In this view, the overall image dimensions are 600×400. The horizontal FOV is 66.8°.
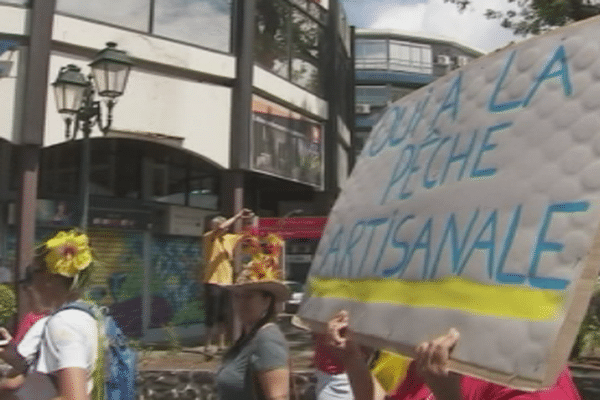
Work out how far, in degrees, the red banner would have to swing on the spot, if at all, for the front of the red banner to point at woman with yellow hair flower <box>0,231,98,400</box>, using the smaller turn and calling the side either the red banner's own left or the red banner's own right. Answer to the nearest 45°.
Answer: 0° — it already faces them

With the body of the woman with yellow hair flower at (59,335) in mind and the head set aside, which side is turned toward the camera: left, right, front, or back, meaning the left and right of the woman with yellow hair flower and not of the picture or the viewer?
left

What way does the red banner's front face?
toward the camera

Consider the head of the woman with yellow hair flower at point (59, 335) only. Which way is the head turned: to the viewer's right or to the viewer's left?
to the viewer's left

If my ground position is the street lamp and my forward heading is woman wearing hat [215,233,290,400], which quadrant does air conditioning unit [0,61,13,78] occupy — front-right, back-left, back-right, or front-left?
back-right

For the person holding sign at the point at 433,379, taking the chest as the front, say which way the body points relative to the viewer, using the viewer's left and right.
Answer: facing the viewer and to the left of the viewer

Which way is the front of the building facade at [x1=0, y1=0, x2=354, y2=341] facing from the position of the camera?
facing the viewer and to the right of the viewer

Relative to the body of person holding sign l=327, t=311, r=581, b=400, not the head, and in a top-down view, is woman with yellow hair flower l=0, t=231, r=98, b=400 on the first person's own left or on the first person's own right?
on the first person's own right

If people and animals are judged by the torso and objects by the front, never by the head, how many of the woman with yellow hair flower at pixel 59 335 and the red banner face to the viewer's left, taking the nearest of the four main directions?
1
